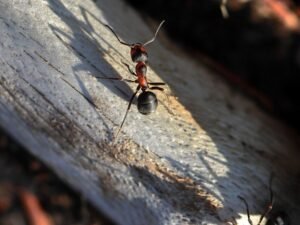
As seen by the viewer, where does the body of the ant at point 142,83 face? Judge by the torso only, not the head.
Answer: away from the camera
